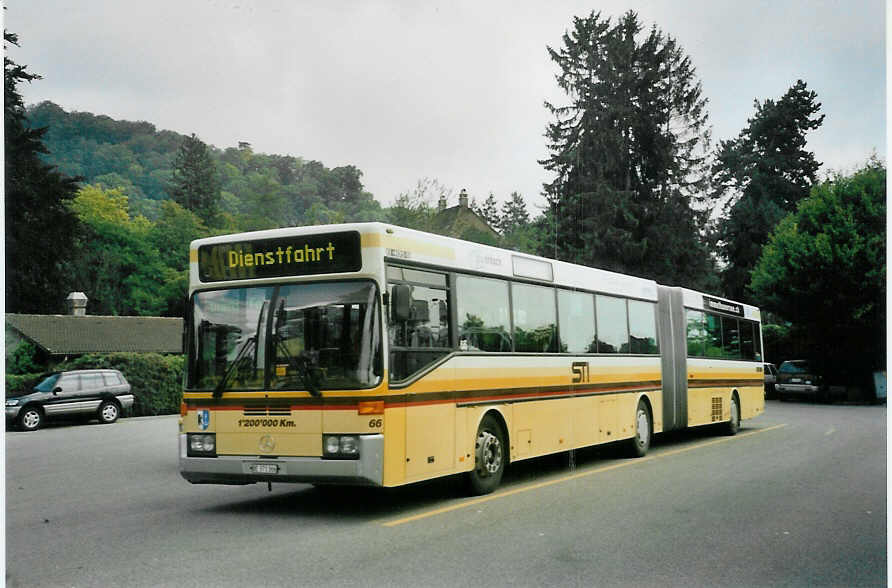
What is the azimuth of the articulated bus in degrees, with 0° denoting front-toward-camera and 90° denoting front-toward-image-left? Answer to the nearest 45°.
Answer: approximately 45°

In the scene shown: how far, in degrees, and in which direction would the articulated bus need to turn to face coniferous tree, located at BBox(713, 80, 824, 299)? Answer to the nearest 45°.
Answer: approximately 180°

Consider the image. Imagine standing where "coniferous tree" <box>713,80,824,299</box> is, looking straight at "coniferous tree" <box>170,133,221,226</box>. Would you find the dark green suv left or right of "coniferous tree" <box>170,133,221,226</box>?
left

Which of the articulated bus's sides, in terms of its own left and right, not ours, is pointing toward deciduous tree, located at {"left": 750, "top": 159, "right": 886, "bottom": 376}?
back

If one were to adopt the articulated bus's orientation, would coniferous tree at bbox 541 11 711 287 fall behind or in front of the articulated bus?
behind

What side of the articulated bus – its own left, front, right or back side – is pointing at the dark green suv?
right

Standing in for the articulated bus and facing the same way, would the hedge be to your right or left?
on your right
